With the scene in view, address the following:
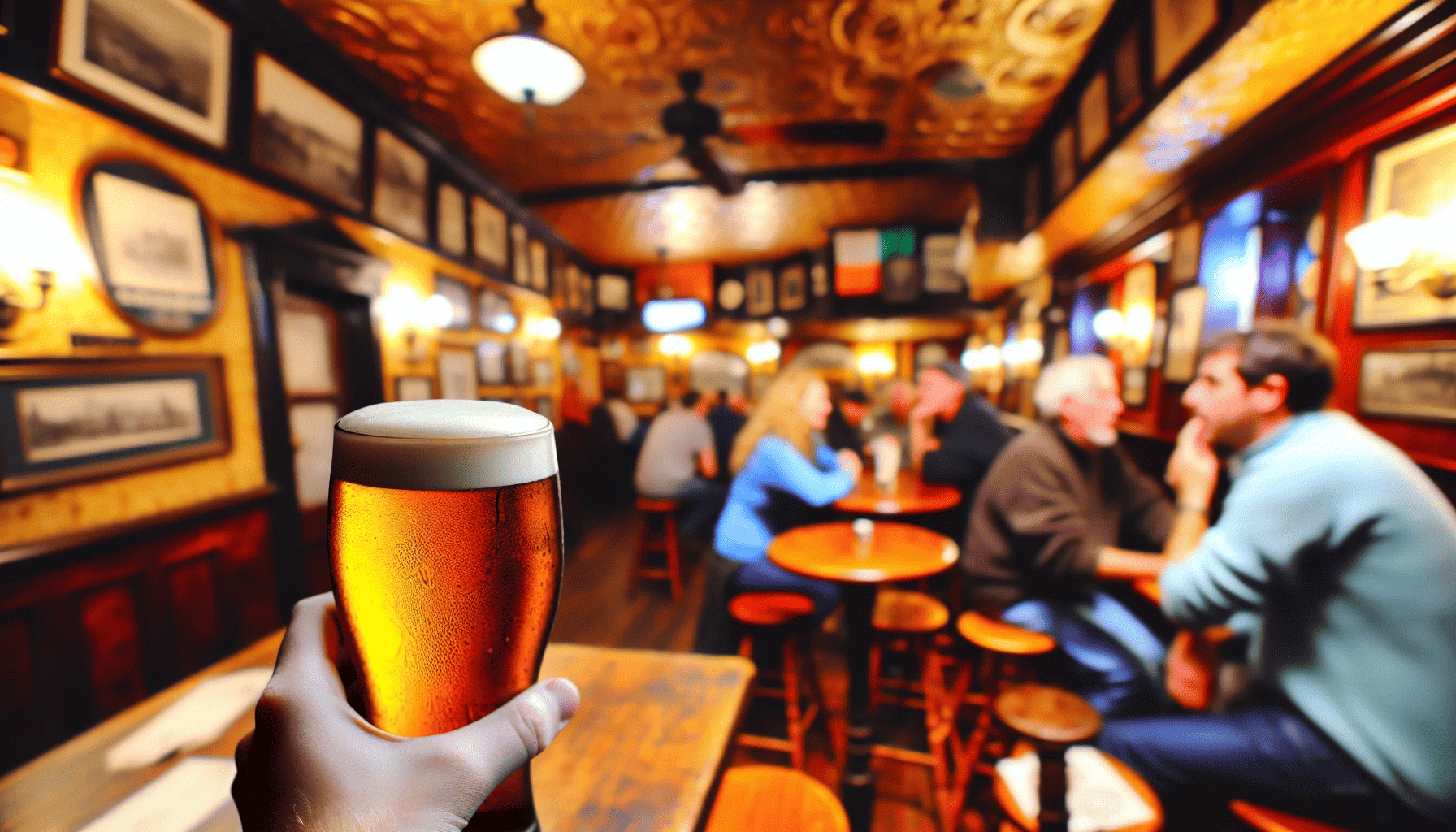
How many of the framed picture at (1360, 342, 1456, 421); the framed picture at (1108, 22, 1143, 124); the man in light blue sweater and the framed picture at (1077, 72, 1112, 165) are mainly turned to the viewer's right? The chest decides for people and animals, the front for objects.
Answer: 0

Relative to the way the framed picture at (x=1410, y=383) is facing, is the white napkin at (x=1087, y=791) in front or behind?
in front

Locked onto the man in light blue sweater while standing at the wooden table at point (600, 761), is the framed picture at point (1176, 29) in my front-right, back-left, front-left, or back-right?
front-left

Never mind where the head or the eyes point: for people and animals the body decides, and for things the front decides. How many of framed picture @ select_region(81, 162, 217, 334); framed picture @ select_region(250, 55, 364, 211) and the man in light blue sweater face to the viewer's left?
1

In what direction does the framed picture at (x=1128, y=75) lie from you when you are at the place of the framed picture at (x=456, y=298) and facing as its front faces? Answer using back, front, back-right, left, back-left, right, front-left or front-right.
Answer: front

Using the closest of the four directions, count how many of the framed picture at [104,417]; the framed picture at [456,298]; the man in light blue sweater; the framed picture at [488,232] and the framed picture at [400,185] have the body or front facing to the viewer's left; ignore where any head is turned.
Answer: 1

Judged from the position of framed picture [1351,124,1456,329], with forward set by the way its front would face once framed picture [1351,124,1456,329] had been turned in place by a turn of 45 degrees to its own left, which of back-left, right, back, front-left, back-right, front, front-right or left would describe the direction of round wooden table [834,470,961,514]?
right

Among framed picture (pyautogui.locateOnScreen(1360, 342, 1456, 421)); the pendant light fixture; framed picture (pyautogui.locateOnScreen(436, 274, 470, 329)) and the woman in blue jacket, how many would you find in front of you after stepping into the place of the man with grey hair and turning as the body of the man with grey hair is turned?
1

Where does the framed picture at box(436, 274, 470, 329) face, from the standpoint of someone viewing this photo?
facing the viewer and to the right of the viewer

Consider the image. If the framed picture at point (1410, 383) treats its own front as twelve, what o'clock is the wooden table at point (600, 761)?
The wooden table is roughly at 11 o'clock from the framed picture.

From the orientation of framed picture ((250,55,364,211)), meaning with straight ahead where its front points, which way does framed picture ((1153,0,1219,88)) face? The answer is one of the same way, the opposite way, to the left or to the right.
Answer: the opposite way

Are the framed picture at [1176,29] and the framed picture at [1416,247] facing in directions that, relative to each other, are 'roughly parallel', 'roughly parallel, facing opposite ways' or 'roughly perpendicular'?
roughly parallel

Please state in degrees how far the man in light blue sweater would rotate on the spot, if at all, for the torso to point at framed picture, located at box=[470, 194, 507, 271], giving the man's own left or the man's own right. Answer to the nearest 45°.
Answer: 0° — they already face it

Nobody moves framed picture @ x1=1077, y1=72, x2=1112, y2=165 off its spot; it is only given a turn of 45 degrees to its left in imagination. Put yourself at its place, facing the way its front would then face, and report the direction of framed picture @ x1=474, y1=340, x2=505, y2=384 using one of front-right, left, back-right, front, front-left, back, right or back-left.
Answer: right

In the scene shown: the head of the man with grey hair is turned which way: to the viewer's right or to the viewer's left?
to the viewer's right

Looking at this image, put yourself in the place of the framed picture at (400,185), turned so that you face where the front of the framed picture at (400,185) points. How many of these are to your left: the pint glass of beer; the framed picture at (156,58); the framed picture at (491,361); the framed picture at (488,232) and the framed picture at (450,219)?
3

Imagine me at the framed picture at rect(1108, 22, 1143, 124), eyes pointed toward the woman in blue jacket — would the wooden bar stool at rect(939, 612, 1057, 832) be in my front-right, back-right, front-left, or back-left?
front-left

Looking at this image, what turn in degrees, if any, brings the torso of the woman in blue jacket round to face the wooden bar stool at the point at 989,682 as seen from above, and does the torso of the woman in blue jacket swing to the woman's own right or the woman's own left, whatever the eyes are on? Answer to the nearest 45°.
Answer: approximately 45° to the woman's own right

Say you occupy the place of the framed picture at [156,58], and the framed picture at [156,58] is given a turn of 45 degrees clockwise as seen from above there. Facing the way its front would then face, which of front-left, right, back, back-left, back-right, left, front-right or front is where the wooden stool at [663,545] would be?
left
